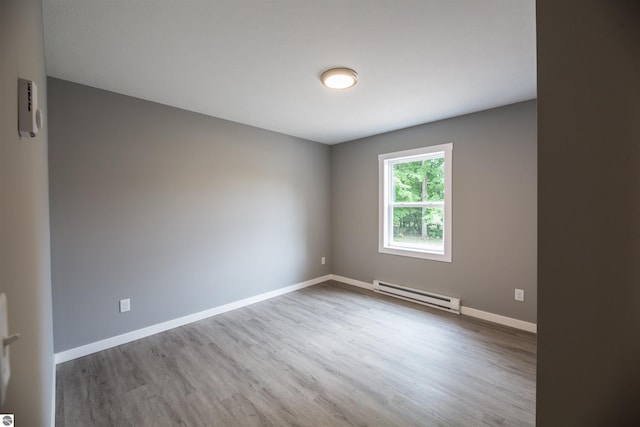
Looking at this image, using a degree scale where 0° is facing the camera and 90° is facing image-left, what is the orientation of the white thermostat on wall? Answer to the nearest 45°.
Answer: approximately 270°

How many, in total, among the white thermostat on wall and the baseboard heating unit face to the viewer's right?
1

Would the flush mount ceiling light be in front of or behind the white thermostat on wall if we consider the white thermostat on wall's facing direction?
in front

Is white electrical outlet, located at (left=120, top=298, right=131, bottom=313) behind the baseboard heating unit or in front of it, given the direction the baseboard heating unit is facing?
in front

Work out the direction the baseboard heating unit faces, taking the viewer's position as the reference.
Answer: facing the viewer and to the left of the viewer

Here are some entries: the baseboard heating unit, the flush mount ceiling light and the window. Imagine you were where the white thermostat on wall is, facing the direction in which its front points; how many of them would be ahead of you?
3

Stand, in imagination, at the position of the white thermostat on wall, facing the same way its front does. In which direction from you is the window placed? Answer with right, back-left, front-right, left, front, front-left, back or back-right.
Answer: front

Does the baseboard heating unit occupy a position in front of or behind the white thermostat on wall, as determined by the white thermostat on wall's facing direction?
in front

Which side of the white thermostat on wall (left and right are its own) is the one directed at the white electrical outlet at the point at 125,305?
left
